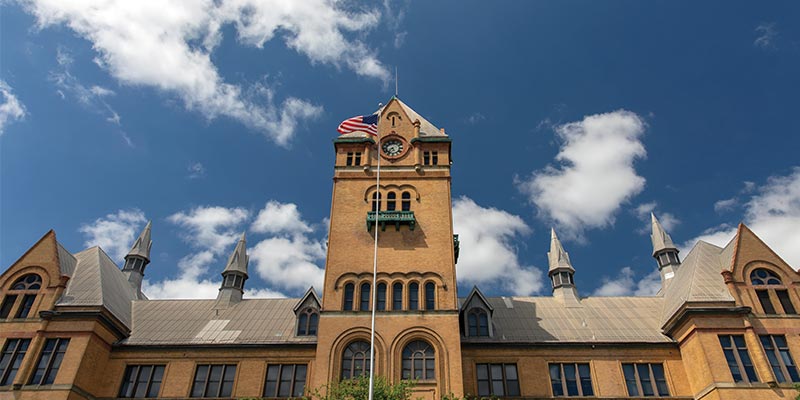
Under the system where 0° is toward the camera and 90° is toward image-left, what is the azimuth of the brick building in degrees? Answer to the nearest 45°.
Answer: approximately 0°
